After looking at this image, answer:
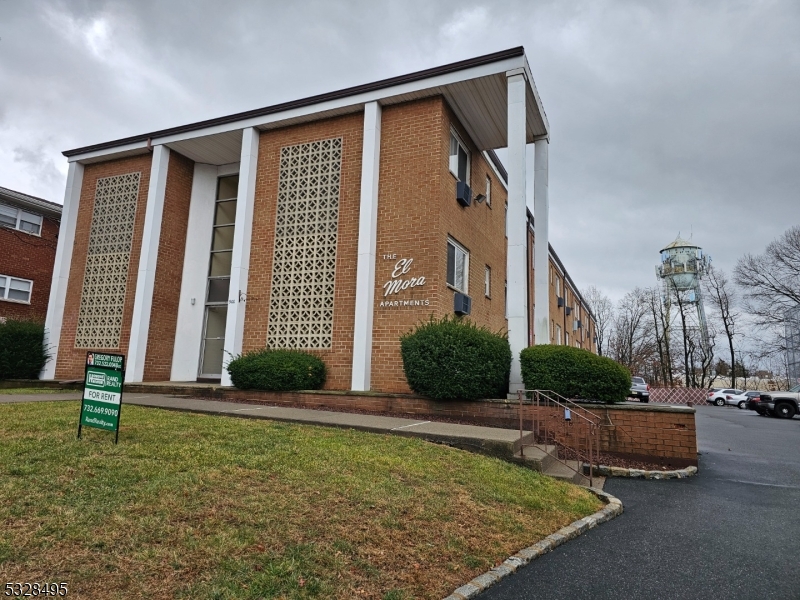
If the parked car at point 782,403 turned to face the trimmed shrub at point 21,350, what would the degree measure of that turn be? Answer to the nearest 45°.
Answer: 0° — it already faces it

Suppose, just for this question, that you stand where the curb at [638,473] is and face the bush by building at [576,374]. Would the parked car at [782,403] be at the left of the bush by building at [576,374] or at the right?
right

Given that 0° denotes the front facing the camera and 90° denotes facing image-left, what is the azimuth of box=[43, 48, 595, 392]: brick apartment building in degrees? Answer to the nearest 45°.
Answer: approximately 45°

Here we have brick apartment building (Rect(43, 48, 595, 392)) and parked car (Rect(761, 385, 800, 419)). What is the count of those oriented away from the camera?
0

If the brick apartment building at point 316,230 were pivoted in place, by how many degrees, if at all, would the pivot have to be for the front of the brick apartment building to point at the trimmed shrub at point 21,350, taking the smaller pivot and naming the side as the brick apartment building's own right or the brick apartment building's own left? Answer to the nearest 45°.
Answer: approximately 45° to the brick apartment building's own right

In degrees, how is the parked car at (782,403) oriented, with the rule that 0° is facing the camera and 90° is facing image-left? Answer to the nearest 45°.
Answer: approximately 45°

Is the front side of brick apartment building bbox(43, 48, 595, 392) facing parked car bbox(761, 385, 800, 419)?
no

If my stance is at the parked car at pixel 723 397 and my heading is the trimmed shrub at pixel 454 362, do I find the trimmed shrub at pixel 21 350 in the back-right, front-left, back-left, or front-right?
front-right

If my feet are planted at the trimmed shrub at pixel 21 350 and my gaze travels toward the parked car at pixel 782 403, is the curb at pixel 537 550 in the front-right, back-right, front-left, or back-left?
front-right

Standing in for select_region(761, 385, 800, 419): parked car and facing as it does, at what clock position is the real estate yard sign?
The real estate yard sign is roughly at 11 o'clock from the parked car.

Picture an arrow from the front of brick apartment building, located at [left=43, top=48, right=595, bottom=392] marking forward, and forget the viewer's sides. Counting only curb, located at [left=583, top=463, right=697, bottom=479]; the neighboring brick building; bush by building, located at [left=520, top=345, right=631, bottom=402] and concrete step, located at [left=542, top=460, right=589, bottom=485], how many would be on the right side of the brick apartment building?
1

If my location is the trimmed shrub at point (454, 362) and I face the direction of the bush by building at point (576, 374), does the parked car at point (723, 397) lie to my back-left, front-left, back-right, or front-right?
front-left

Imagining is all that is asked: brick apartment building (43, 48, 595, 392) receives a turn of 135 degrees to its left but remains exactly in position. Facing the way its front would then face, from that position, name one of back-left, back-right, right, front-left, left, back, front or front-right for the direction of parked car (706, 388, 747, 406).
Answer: front-left

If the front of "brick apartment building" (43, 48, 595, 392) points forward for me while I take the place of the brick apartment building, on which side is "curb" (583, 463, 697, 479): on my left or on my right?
on my left
